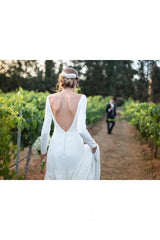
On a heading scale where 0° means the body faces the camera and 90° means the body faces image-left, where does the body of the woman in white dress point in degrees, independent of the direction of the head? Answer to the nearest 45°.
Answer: approximately 180°

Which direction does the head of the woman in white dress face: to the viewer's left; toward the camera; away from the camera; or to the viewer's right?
away from the camera
